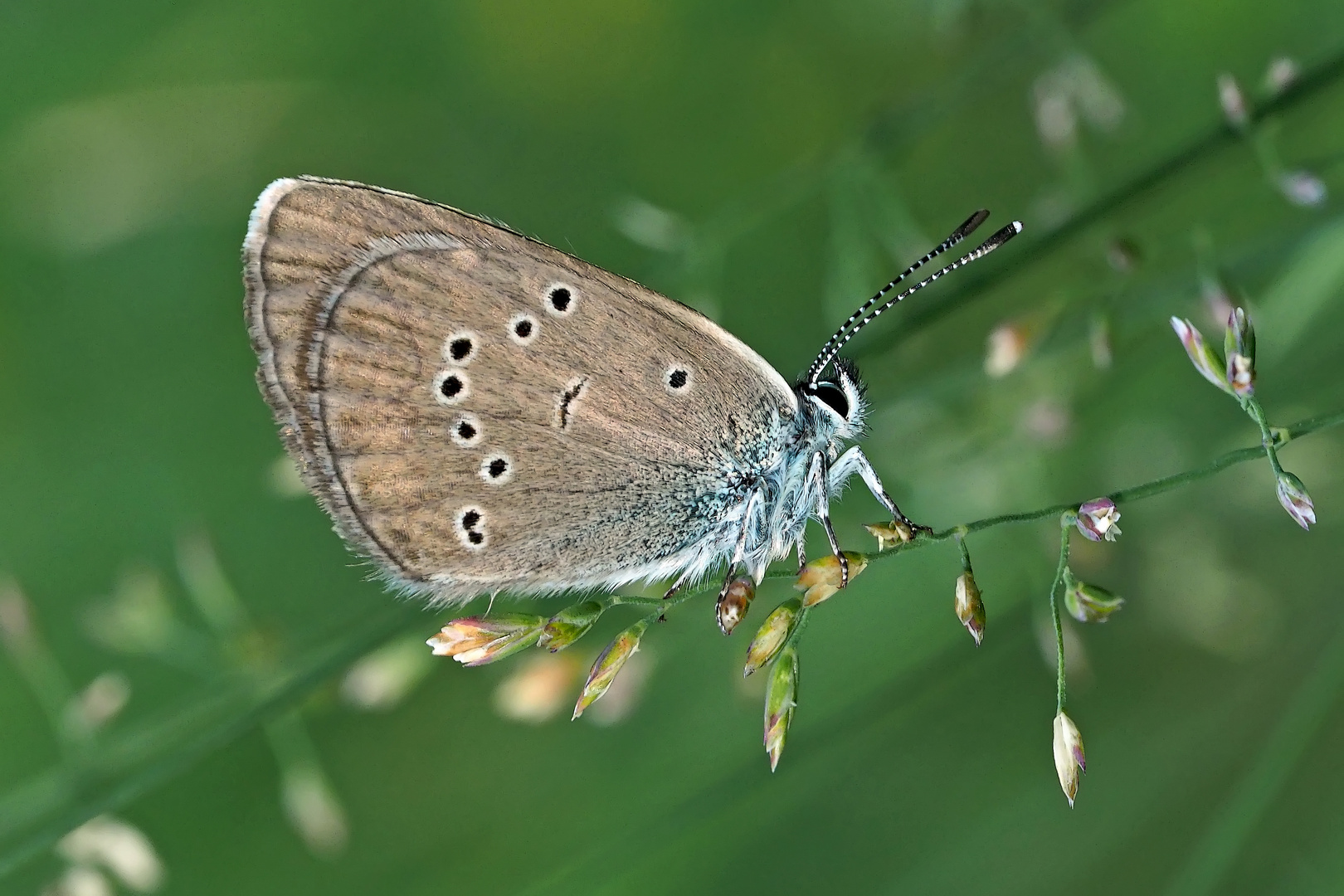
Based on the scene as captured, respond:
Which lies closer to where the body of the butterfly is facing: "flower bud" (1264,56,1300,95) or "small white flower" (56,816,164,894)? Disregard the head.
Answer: the flower bud

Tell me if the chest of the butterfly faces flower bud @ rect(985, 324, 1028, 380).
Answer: yes

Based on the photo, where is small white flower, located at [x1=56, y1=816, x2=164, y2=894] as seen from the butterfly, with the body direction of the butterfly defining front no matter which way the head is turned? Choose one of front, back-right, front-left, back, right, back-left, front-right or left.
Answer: back

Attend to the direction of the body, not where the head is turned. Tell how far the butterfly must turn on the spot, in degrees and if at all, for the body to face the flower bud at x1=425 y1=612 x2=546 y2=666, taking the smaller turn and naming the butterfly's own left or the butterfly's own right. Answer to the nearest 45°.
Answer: approximately 135° to the butterfly's own right

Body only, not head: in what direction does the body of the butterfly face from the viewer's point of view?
to the viewer's right

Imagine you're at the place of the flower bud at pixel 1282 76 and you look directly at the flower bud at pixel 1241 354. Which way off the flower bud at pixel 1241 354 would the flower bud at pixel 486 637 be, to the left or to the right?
right

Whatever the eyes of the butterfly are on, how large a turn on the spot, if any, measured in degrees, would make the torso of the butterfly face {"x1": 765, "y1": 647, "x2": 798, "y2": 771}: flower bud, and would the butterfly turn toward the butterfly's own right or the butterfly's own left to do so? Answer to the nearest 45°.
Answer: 0° — it already faces it

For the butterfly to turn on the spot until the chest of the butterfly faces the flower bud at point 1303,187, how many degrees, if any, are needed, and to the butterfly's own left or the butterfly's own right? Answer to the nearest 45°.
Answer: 0° — it already faces it

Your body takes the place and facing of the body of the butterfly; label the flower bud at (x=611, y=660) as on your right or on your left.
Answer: on your right
